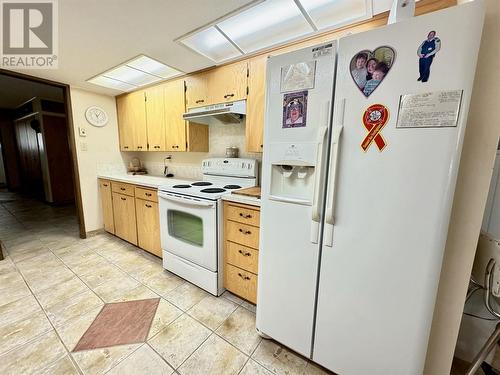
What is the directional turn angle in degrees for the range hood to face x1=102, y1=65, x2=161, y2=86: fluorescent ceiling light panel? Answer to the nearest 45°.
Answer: approximately 90° to its right

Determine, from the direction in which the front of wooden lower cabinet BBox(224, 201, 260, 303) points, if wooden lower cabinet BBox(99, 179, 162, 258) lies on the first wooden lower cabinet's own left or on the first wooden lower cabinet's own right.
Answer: on the first wooden lower cabinet's own right

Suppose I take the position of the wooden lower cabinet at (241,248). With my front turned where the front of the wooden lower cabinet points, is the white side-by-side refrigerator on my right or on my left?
on my left

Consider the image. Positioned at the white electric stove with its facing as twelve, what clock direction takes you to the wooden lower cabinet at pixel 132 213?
The wooden lower cabinet is roughly at 3 o'clock from the white electric stove.

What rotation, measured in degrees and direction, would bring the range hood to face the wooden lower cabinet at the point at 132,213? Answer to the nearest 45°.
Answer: approximately 90° to its right

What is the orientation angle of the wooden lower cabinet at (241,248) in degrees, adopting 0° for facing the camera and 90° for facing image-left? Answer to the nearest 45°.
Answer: approximately 45°

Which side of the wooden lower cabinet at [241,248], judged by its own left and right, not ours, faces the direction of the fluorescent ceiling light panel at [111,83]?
right

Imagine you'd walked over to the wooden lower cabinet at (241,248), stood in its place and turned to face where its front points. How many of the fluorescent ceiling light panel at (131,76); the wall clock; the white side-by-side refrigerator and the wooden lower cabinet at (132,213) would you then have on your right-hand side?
3
